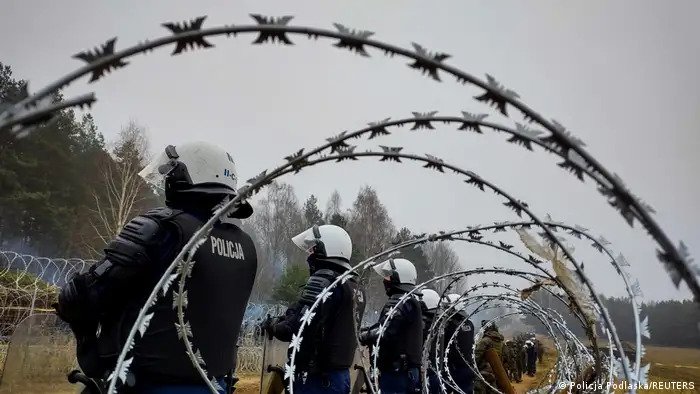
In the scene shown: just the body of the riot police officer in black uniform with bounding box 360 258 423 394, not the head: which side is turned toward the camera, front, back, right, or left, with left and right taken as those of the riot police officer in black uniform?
left

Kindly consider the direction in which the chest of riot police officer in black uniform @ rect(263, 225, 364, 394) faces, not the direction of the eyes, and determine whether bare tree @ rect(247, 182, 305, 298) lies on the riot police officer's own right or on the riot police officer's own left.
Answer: on the riot police officer's own right
